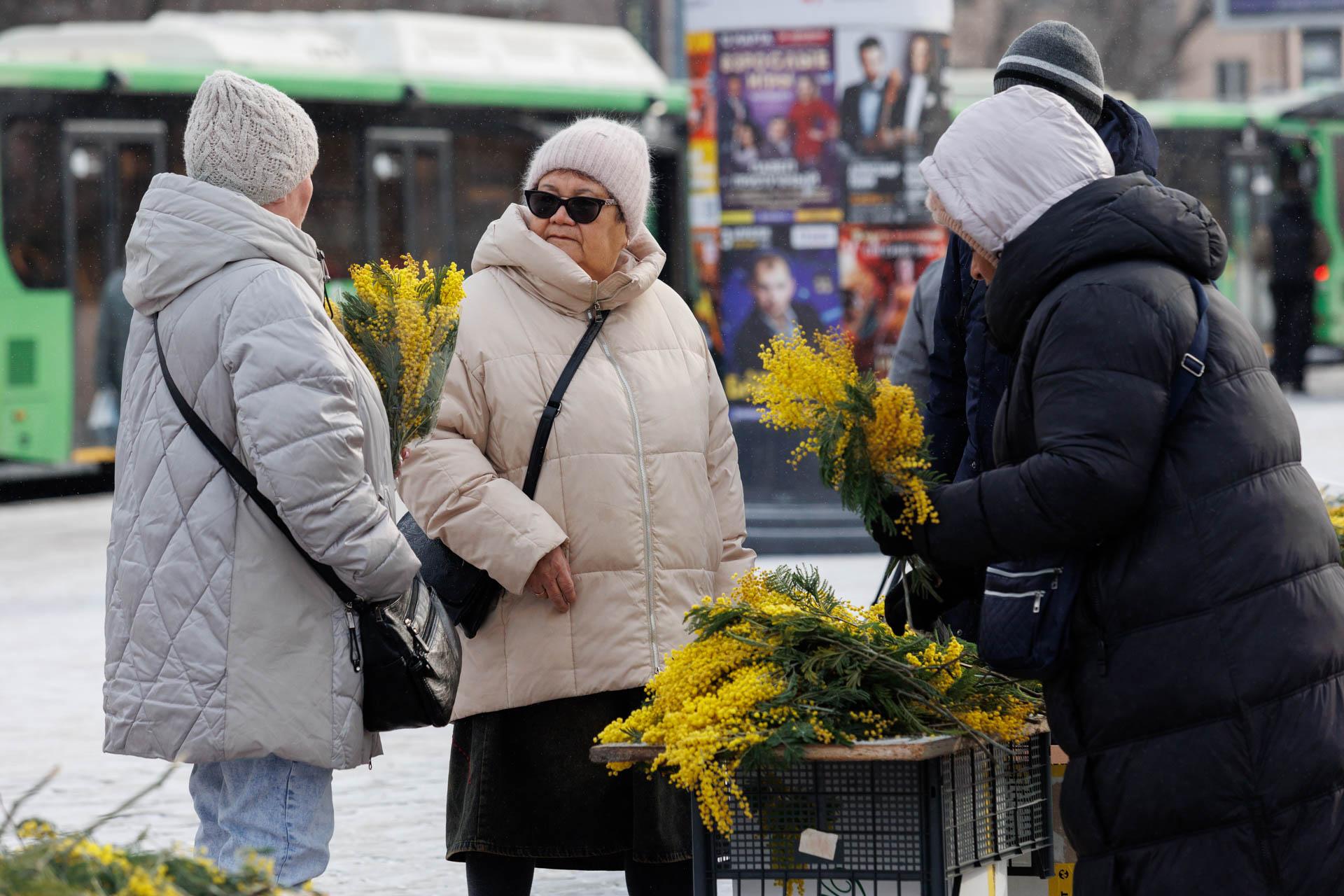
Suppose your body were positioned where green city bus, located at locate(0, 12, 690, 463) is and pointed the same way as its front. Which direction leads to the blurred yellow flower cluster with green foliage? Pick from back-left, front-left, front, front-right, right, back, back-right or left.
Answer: right

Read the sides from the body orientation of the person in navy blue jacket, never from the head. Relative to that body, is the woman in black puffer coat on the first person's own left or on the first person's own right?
on the first person's own left

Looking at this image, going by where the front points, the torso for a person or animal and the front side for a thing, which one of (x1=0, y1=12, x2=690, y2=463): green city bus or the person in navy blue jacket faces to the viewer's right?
the green city bus

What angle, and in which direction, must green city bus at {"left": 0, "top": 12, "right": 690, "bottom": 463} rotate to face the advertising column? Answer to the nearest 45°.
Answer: approximately 45° to its right

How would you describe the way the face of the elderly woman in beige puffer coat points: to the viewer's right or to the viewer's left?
to the viewer's left

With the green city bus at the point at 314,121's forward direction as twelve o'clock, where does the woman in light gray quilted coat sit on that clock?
The woman in light gray quilted coat is roughly at 3 o'clock from the green city bus.

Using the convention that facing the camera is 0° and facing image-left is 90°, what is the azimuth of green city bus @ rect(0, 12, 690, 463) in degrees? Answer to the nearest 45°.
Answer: approximately 270°

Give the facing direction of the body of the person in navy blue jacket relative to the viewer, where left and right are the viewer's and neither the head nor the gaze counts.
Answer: facing the viewer and to the left of the viewer

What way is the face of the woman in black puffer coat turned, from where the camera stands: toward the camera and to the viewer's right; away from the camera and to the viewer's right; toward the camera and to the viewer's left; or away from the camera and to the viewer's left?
away from the camera and to the viewer's left

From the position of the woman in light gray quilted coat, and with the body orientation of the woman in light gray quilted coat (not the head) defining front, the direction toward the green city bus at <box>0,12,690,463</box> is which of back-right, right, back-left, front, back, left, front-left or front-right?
front-left

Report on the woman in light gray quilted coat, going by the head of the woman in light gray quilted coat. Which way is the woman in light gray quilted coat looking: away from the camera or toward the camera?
away from the camera

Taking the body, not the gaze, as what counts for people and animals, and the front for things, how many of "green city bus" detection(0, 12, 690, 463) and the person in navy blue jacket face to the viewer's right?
1

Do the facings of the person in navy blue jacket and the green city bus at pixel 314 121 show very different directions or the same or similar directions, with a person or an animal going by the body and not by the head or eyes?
very different directions
